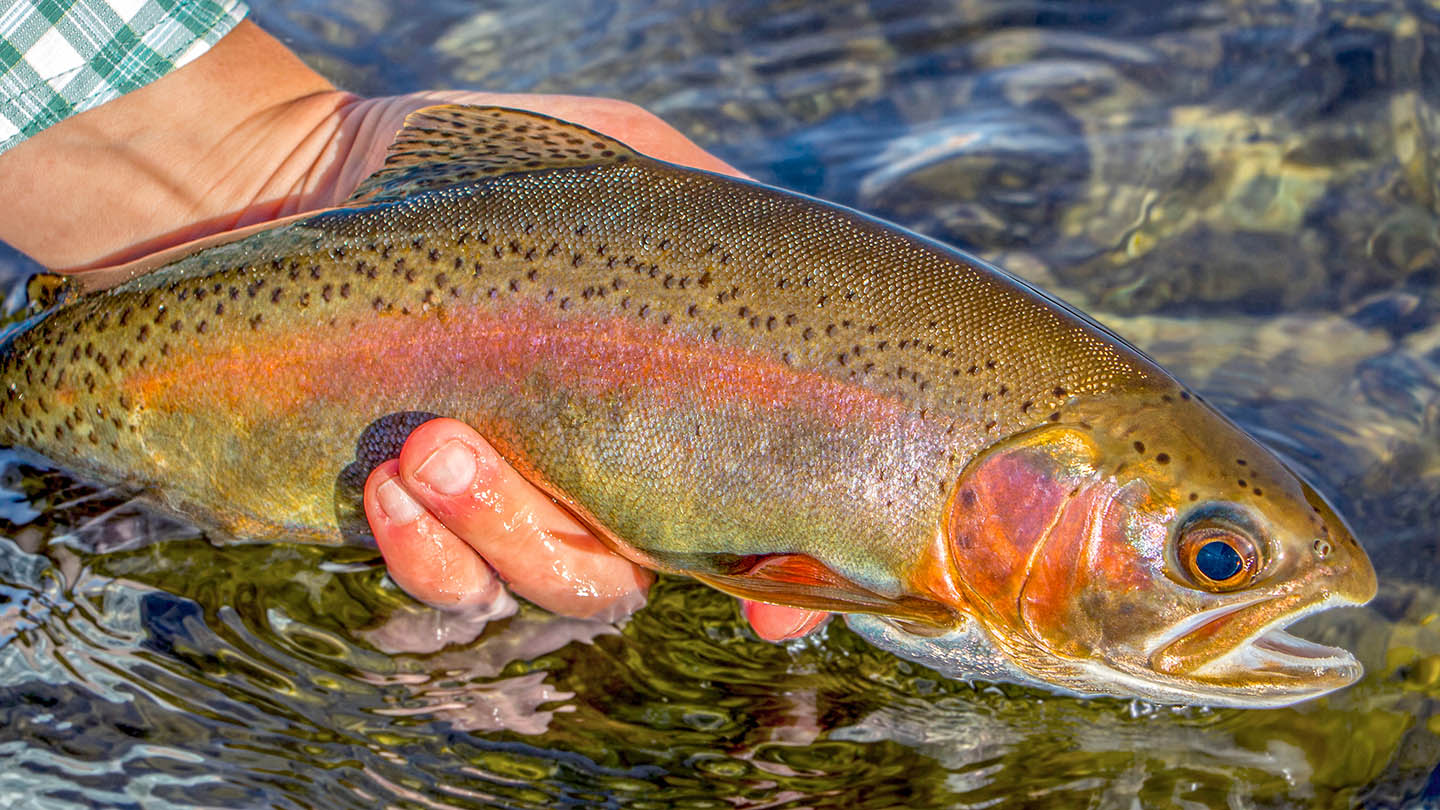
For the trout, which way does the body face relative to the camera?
to the viewer's right
